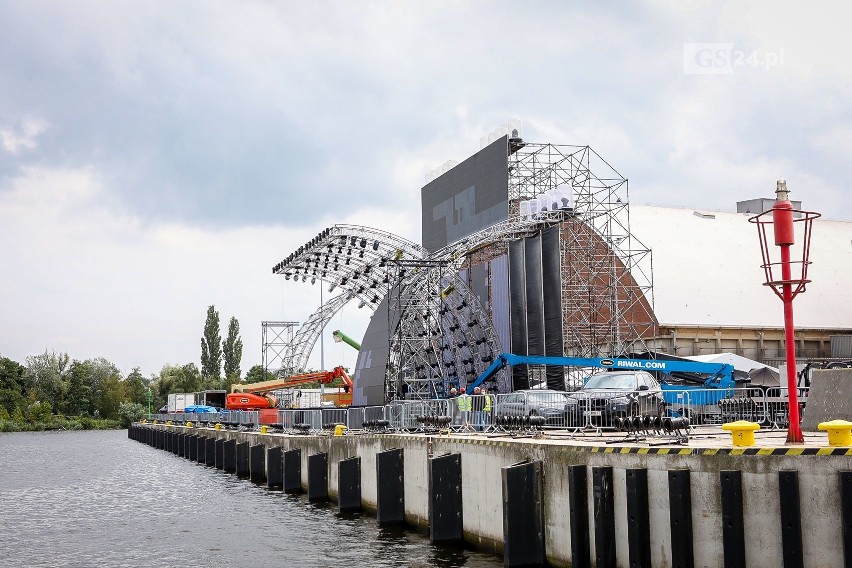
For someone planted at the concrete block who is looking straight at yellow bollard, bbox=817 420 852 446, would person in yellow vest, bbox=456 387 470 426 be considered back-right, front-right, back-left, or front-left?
back-right

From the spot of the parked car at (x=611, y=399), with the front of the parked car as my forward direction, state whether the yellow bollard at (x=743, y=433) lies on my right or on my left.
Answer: on my left

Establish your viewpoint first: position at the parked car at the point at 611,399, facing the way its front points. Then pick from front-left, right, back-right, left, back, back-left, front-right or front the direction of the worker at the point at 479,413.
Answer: right

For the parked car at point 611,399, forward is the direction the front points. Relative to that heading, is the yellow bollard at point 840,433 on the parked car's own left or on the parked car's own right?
on the parked car's own left

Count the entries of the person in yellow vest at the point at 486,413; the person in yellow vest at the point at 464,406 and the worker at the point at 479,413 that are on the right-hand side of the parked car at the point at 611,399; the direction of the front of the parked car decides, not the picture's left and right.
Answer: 3
